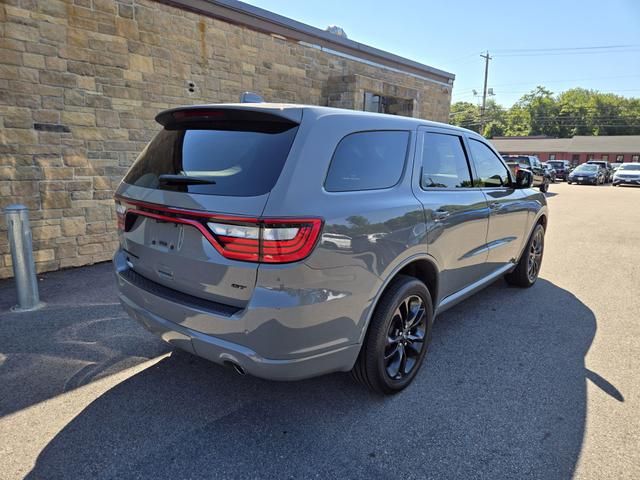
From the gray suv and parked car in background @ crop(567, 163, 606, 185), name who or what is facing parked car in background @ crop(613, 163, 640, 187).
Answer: the gray suv

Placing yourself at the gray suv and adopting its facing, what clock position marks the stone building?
The stone building is roughly at 9 o'clock from the gray suv.

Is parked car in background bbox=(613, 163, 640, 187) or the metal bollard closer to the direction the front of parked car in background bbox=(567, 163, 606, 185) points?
the metal bollard

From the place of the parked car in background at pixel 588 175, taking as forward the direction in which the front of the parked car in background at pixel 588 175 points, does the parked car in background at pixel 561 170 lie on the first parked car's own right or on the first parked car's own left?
on the first parked car's own right

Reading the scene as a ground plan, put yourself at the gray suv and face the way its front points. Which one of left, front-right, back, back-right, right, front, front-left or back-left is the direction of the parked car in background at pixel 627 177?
front

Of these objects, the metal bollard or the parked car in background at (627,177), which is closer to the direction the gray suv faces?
the parked car in background

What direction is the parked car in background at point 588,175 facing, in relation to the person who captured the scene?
facing the viewer and to the left of the viewer

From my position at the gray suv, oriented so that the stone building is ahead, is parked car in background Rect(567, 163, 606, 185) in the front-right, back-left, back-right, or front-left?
front-right

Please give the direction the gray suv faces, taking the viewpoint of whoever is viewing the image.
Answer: facing away from the viewer and to the right of the viewer

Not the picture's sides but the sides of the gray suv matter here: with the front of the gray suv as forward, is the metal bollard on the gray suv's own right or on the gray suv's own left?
on the gray suv's own left

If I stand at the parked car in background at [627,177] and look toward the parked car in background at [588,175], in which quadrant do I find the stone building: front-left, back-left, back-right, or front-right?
front-left
